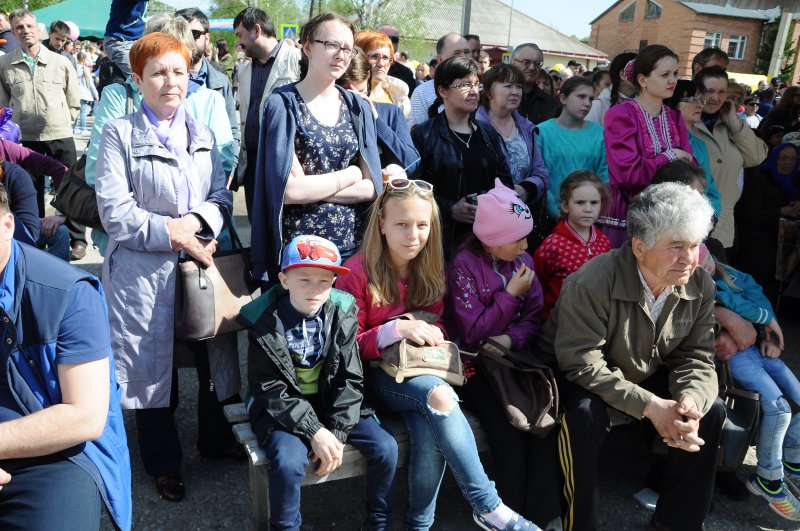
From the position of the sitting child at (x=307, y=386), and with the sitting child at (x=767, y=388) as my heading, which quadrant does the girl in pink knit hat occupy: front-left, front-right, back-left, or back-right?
front-left

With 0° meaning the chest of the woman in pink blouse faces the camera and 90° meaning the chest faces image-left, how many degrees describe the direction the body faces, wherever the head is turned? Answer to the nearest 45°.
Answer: approximately 315°

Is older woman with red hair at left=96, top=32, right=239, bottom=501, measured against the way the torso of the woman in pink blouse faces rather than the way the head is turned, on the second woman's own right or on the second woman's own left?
on the second woman's own right

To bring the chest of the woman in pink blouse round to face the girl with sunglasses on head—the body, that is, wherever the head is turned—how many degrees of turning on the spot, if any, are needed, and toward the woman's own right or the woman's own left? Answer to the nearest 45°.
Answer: approximately 90° to the woman's own right

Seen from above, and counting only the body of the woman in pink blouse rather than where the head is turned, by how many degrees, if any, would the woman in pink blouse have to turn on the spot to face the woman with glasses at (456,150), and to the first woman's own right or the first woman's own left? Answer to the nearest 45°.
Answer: approximately 90° to the first woman's own right

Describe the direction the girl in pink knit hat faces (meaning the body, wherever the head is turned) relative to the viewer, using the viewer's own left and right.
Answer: facing the viewer and to the right of the viewer

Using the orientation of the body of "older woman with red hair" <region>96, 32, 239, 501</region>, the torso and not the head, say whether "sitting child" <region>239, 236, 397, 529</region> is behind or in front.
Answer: in front

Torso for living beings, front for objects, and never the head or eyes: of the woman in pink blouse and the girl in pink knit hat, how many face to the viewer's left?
0

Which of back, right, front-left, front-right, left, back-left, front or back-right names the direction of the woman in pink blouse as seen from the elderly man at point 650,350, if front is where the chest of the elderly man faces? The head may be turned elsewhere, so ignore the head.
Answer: back-left

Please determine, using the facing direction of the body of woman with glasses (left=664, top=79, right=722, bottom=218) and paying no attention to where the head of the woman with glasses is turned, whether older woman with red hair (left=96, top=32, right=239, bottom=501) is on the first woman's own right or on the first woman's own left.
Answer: on the first woman's own right

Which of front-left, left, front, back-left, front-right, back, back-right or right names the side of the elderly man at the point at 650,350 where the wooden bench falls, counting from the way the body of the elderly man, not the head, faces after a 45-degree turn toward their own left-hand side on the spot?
back-right

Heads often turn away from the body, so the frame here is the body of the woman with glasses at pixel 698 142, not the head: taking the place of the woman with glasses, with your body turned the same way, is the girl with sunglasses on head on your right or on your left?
on your right

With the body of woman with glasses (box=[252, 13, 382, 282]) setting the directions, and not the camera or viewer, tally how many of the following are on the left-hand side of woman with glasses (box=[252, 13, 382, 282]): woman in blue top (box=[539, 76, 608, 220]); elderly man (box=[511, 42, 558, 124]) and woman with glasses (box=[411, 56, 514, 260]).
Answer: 3
